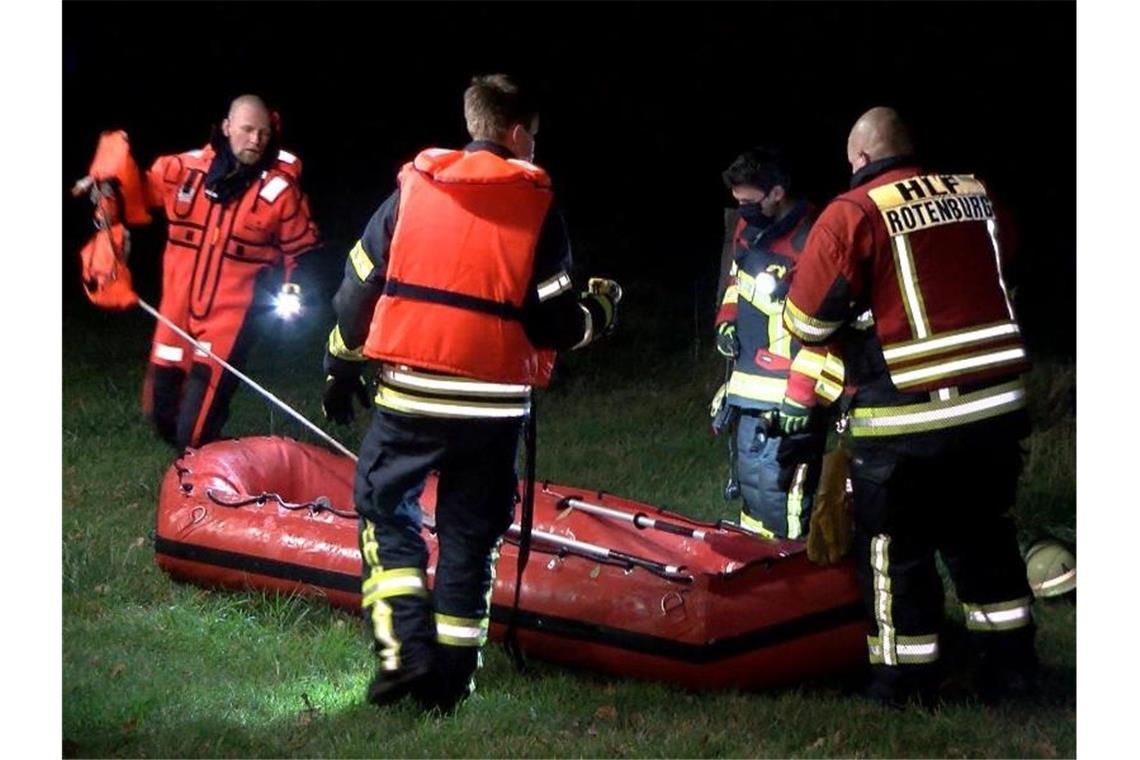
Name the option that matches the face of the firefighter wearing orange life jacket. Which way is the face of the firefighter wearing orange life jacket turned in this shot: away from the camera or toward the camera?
away from the camera

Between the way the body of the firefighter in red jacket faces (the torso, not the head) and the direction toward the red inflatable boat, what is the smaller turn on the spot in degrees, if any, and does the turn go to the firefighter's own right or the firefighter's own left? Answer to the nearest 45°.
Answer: approximately 45° to the firefighter's own left

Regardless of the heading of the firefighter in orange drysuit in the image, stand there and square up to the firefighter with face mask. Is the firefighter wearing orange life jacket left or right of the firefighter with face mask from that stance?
right

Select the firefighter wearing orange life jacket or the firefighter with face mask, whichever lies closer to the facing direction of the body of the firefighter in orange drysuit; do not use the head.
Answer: the firefighter wearing orange life jacket

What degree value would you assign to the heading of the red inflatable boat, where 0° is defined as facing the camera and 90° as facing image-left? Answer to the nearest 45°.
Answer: approximately 135°

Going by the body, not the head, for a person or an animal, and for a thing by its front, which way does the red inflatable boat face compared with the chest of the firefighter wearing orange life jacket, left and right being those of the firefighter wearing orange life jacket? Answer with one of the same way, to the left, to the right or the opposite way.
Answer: to the left

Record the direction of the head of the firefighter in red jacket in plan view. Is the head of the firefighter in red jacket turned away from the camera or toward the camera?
away from the camera
